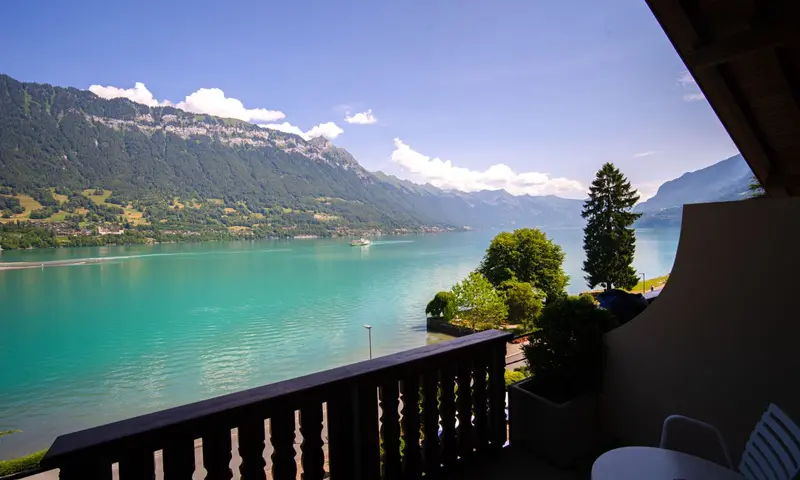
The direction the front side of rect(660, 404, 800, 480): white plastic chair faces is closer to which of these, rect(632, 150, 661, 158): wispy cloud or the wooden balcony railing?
the wooden balcony railing

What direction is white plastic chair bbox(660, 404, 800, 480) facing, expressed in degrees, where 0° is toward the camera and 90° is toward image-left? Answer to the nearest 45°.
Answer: approximately 45°

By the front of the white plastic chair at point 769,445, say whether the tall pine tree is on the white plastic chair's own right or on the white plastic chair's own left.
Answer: on the white plastic chair's own right

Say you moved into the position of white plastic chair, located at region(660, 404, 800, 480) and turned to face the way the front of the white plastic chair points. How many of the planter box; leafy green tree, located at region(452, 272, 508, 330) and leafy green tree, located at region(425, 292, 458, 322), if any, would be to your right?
3

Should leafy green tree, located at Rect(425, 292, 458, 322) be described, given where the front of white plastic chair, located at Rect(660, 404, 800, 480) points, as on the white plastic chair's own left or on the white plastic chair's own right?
on the white plastic chair's own right

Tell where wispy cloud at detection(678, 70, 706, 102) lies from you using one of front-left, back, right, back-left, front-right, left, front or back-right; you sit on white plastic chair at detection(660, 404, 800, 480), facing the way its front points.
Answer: back-right

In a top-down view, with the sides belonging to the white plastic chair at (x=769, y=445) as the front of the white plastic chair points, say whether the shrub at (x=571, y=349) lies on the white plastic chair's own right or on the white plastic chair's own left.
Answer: on the white plastic chair's own right

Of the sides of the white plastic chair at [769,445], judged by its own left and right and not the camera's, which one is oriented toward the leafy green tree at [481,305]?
right

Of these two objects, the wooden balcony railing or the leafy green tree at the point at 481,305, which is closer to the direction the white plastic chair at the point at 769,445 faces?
the wooden balcony railing

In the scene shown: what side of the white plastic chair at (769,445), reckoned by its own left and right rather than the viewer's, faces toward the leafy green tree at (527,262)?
right

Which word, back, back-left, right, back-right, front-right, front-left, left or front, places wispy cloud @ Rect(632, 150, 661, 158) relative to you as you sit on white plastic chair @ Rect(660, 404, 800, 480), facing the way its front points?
back-right

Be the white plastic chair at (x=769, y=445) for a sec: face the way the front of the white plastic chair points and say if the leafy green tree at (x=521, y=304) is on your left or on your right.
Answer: on your right
